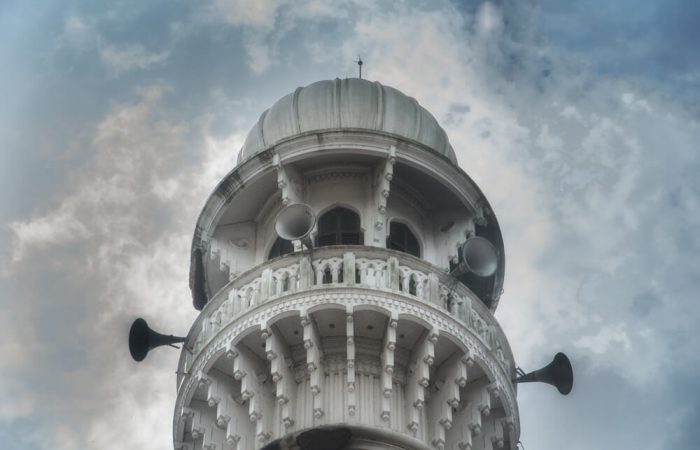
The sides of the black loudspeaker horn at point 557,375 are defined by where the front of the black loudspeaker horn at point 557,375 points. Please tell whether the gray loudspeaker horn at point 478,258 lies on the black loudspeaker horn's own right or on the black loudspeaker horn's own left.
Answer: on the black loudspeaker horn's own right

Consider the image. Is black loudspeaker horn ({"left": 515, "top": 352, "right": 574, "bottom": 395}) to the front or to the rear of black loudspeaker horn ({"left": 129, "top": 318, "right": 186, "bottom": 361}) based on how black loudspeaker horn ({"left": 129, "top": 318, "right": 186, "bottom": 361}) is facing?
to the rear

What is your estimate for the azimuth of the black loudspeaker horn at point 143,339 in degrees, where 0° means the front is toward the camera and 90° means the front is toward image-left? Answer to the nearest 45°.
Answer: approximately 90°

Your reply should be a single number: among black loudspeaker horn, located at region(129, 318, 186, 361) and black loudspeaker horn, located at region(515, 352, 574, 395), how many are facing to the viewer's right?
1

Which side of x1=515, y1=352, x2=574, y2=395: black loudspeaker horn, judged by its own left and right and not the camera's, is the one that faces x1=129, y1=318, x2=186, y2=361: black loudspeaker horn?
back

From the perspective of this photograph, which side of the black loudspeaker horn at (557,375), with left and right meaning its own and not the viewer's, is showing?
right

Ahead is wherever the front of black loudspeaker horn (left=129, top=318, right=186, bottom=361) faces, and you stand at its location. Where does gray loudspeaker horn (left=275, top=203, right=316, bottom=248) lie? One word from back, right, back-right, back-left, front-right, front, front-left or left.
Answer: back-left

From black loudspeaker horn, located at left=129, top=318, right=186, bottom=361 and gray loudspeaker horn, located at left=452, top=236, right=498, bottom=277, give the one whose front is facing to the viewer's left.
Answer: black loudspeaker horn, located at left=129, top=318, right=186, bottom=361

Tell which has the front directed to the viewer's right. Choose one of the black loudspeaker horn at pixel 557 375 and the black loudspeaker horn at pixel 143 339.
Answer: the black loudspeaker horn at pixel 557 375

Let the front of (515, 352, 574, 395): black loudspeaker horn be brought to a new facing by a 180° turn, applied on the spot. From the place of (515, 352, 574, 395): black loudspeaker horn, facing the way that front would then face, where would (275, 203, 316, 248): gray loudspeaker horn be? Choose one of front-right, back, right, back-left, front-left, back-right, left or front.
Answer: front-left

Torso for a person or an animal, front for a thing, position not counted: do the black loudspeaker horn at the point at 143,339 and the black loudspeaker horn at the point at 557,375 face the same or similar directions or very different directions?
very different directions

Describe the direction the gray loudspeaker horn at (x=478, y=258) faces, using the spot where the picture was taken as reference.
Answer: facing the viewer and to the right of the viewer

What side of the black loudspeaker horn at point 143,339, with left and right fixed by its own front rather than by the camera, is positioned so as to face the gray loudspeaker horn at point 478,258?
back

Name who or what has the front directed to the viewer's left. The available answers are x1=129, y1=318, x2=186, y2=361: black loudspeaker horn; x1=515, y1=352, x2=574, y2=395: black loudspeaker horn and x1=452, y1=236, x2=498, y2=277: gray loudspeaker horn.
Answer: x1=129, y1=318, x2=186, y2=361: black loudspeaker horn

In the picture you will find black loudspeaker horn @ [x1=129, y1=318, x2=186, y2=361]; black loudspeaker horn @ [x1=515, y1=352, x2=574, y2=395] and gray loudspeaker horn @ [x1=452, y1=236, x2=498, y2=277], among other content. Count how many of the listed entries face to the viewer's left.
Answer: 1
